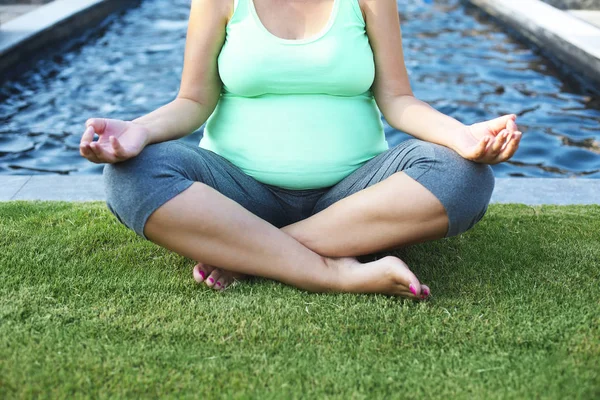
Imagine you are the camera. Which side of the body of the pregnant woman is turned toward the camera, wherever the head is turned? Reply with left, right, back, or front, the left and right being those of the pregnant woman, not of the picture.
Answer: front
